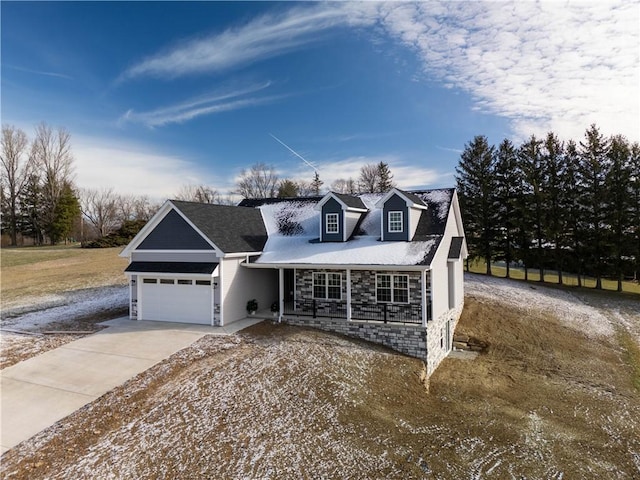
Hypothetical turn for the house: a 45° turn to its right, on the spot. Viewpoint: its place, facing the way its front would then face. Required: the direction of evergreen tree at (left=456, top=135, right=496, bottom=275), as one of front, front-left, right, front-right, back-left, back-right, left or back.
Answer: back-right

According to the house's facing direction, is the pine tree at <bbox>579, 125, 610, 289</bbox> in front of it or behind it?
behind

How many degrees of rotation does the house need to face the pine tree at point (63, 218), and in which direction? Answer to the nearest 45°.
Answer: approximately 90° to its right

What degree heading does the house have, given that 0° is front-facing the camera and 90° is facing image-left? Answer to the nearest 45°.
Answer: approximately 45°

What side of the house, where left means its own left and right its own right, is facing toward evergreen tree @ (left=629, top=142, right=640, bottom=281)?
back

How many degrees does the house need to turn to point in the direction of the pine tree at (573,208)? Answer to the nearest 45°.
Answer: approximately 180°

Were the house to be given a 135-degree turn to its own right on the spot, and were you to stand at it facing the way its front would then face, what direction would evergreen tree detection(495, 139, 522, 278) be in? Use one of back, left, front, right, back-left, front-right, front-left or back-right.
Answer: front-right

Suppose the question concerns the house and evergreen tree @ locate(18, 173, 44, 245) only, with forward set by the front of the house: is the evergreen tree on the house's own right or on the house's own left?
on the house's own right

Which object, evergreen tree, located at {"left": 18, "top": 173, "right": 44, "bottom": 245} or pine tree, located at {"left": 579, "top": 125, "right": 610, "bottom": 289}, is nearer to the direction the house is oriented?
the evergreen tree

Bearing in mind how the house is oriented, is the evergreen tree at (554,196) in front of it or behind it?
behind

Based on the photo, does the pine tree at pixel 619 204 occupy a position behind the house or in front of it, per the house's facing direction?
behind
